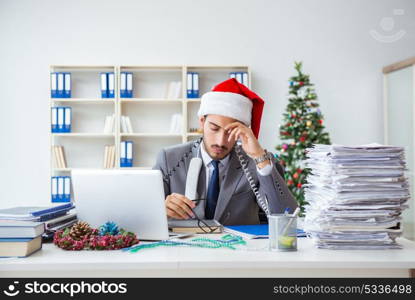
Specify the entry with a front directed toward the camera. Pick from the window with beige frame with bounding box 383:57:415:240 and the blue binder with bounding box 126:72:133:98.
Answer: the blue binder

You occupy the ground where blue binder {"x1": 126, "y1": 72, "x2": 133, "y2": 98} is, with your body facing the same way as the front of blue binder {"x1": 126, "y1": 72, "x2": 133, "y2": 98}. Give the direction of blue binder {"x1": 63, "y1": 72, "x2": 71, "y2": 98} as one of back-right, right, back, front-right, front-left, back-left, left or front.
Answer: right

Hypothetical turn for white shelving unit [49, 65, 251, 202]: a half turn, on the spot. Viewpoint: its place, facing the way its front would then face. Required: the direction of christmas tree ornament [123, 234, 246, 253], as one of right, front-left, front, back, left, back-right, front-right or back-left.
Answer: back

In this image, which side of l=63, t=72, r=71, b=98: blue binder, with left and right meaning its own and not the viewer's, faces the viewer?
front

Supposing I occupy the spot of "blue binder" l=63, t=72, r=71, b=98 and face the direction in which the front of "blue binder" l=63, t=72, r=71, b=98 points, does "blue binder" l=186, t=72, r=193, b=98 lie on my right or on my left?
on my left

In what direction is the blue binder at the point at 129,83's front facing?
toward the camera

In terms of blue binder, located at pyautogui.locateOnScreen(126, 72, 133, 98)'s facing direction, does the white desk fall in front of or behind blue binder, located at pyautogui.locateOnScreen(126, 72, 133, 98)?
in front

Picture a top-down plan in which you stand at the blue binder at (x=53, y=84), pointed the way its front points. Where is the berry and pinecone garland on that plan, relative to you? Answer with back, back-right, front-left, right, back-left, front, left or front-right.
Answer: front

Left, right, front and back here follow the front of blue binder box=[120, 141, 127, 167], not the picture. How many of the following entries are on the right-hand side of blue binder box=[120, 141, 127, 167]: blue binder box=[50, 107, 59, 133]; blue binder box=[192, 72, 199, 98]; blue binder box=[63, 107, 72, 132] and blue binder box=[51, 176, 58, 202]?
3

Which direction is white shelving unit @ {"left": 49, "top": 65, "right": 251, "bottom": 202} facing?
toward the camera

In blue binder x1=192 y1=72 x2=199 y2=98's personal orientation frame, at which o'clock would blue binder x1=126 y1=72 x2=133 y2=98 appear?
blue binder x1=126 y1=72 x2=133 y2=98 is roughly at 3 o'clock from blue binder x1=192 y1=72 x2=199 y2=98.

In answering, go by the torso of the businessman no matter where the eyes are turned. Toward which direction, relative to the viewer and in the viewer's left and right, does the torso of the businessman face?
facing the viewer

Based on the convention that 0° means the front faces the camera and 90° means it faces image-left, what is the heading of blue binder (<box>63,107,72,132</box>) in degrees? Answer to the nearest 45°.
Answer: approximately 0°

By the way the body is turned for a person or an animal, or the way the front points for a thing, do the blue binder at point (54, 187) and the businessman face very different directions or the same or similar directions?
same or similar directions

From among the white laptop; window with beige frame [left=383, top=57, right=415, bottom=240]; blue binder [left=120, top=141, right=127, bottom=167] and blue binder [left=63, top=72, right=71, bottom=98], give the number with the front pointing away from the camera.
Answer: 1
